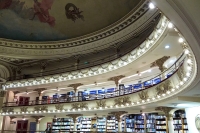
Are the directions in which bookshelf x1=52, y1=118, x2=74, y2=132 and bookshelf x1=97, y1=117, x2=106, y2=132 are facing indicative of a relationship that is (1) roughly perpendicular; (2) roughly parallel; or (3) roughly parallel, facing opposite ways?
roughly parallel

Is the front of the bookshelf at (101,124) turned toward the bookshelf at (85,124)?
no

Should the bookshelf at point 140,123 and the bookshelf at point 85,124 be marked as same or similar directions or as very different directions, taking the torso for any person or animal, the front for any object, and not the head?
same or similar directions

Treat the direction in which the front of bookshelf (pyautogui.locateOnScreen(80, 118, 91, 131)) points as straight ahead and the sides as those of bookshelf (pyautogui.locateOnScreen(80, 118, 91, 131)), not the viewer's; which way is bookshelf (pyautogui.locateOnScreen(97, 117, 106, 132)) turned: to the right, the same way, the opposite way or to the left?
the same way

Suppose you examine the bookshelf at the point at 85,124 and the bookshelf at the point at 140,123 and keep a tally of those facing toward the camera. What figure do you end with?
2

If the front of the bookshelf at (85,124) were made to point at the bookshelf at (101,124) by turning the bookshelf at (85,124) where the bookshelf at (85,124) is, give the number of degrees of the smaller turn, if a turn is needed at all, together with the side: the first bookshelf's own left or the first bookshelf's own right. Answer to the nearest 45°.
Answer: approximately 45° to the first bookshelf's own left

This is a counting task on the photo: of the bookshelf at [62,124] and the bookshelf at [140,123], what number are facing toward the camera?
2

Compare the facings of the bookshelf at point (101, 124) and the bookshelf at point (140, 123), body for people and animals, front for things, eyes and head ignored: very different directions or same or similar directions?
same or similar directions

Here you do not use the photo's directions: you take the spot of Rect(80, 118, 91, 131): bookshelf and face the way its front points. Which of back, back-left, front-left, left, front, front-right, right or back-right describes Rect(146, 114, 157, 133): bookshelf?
front-left

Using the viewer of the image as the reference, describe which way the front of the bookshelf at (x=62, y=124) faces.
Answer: facing the viewer

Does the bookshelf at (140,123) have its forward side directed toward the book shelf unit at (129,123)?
no

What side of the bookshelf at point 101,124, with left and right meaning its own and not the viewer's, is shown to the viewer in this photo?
front

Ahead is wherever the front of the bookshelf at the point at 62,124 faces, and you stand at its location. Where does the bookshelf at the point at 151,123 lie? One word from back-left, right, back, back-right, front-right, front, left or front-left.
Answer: front-left
